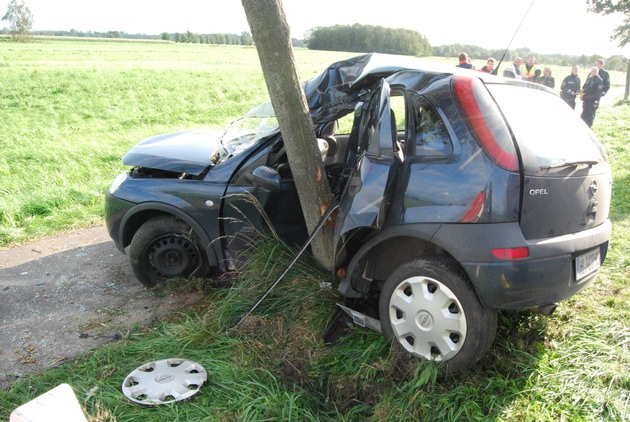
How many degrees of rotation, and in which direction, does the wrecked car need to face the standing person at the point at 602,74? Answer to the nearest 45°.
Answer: approximately 90° to its right

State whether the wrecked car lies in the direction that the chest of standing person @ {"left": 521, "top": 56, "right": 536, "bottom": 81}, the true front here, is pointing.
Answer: yes

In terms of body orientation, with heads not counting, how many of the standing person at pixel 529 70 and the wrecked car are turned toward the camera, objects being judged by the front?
1

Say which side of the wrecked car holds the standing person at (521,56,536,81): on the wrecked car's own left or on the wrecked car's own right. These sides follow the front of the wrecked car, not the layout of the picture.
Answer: on the wrecked car's own right

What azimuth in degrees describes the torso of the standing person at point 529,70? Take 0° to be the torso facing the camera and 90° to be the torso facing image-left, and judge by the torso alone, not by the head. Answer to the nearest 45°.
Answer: approximately 0°

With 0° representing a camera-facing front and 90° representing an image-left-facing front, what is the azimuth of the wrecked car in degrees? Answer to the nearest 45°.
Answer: approximately 135°

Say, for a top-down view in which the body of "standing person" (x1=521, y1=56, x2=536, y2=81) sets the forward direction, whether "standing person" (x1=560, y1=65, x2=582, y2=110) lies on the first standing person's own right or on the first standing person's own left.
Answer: on the first standing person's own left

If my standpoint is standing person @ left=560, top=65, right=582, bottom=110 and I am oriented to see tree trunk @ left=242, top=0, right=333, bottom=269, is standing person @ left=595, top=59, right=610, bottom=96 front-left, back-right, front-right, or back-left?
back-left

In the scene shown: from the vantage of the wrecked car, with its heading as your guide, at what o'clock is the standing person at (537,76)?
The standing person is roughly at 2 o'clock from the wrecked car.

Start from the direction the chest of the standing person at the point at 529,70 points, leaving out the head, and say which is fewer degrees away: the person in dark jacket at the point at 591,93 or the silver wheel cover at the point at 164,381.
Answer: the silver wheel cover
